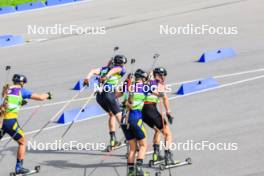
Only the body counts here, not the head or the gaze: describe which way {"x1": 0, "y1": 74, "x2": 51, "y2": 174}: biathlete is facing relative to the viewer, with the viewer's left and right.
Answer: facing away from the viewer and to the right of the viewer

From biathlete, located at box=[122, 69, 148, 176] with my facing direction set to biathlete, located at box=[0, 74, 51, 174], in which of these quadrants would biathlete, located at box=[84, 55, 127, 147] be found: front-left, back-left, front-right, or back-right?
front-right

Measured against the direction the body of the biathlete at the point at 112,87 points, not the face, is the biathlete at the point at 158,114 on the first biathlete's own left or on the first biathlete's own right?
on the first biathlete's own right

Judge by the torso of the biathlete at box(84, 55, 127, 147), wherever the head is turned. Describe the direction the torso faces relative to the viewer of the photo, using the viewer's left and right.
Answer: facing away from the viewer and to the right of the viewer

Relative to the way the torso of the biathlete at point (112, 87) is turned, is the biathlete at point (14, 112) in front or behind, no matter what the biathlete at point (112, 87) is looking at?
behind

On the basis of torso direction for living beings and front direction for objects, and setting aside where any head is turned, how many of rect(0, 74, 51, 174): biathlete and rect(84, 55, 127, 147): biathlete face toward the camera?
0

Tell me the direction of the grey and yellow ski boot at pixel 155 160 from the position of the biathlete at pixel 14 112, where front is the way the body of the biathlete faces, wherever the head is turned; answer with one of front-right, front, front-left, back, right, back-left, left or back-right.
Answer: front-right

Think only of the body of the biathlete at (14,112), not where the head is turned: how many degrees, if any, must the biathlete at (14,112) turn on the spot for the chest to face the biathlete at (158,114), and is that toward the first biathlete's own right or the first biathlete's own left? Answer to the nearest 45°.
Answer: approximately 45° to the first biathlete's own right
